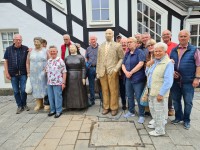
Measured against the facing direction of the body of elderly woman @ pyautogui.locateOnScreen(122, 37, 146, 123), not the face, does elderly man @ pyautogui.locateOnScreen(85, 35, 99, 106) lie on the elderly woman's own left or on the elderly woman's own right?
on the elderly woman's own right

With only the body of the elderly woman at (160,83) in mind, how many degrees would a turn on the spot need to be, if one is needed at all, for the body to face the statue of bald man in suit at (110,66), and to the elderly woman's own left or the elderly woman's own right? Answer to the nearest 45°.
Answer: approximately 90° to the elderly woman's own right

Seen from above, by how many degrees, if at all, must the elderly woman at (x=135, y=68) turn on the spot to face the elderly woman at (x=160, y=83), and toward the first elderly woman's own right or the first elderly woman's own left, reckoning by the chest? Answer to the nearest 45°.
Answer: approximately 90° to the first elderly woman's own left

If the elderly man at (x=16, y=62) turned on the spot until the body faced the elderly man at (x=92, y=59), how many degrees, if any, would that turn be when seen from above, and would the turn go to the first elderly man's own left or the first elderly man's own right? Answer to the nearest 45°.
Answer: approximately 90° to the first elderly man's own left

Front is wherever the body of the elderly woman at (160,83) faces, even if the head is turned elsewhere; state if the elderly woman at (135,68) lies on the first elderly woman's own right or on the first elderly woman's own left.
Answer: on the first elderly woman's own right

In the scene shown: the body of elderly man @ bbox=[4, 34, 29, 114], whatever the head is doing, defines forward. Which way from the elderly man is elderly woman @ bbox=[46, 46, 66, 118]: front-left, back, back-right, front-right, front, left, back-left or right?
front-left

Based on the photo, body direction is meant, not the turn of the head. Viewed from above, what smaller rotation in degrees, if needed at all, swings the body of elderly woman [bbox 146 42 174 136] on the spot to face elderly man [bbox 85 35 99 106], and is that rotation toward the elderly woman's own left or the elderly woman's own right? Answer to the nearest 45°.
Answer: approximately 90° to the elderly woman's own right

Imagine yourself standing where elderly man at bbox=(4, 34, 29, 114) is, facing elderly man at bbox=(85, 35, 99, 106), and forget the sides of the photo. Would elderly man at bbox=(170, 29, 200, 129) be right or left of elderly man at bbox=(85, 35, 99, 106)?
right

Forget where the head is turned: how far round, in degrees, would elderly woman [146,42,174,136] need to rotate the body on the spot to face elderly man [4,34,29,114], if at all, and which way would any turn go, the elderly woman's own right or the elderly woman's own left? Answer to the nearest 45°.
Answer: approximately 45° to the elderly woman's own right

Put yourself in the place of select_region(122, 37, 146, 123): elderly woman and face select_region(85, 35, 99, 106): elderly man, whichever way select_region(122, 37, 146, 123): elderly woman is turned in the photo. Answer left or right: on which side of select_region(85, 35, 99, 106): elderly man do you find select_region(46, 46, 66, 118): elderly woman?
left
